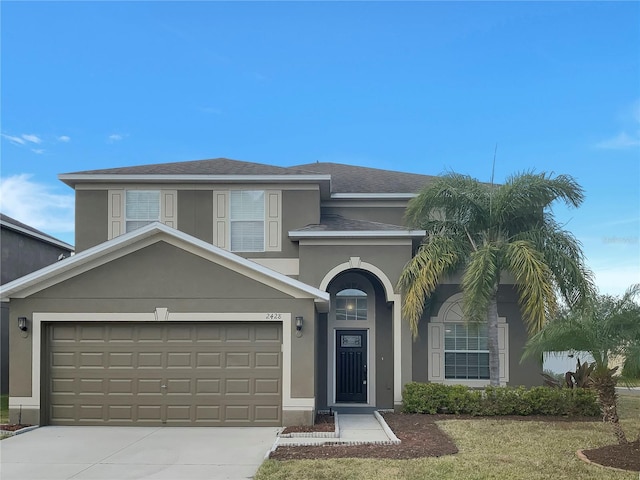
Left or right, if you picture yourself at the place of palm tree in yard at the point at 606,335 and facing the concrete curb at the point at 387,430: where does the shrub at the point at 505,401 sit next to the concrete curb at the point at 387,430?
right

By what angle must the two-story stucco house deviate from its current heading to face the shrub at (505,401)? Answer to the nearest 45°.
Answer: approximately 90° to its left

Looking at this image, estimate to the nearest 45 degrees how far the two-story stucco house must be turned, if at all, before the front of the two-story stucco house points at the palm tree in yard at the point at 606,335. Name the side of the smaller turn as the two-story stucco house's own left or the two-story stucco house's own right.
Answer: approximately 45° to the two-story stucco house's own left

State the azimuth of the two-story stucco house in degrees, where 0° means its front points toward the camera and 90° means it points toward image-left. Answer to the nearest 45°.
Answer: approximately 0°
